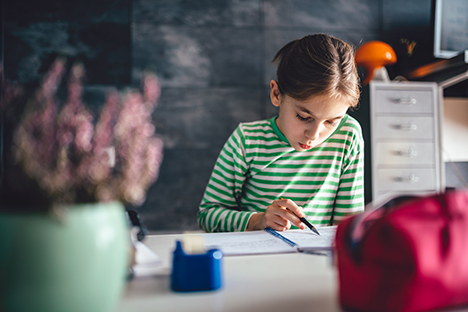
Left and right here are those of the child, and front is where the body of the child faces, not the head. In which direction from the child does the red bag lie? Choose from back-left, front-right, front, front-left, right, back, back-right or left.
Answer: front

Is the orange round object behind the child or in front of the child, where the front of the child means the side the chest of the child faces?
behind

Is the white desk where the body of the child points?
yes

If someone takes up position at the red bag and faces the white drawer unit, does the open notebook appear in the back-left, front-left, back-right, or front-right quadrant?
front-left

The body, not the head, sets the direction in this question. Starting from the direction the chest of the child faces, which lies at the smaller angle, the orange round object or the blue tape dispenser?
the blue tape dispenser

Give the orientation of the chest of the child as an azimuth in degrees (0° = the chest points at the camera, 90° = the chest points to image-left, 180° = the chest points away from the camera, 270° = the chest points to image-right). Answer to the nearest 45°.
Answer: approximately 0°

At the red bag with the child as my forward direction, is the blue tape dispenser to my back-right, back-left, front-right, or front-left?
front-left

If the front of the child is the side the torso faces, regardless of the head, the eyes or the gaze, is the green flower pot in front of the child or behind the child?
in front

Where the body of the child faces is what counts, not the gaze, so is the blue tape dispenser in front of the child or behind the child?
in front
